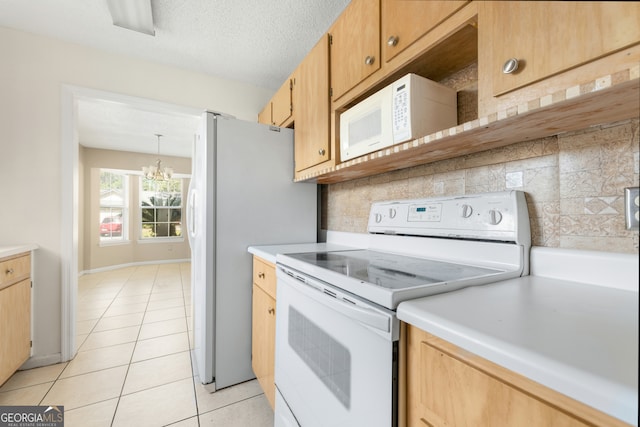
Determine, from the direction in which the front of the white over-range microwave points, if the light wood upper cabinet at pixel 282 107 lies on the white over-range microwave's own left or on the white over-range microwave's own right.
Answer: on the white over-range microwave's own right

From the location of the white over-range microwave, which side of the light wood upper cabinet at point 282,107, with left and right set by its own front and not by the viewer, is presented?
left

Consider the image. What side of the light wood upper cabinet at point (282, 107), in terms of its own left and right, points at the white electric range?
left

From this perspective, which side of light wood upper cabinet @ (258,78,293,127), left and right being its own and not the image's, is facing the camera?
left

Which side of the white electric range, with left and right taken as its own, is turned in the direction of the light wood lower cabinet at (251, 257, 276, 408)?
right
